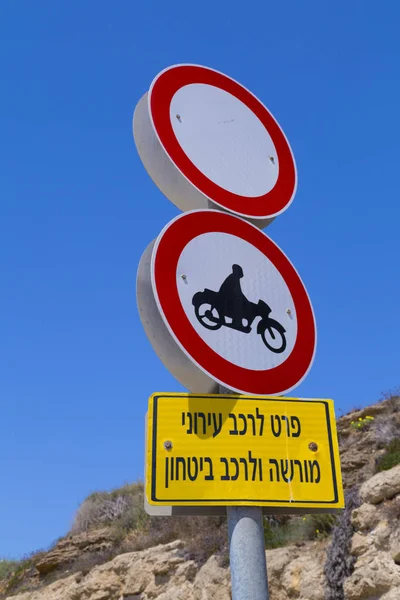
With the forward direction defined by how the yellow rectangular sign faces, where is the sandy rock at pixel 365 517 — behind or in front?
behind

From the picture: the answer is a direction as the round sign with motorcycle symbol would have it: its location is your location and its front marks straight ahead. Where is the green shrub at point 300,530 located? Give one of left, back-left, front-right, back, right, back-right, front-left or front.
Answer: back-left

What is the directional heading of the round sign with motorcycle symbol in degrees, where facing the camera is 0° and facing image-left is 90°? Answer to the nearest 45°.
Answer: approximately 315°

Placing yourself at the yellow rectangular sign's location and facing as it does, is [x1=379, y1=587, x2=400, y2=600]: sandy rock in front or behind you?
behind

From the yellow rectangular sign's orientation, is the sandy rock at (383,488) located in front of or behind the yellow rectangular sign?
behind

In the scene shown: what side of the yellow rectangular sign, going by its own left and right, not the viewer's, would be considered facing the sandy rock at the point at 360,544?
back

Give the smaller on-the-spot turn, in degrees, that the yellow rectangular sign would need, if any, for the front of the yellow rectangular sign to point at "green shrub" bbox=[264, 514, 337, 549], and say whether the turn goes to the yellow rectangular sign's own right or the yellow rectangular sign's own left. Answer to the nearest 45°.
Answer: approximately 180°

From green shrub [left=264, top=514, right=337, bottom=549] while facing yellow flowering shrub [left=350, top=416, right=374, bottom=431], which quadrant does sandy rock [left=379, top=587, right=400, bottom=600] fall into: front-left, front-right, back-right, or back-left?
back-right

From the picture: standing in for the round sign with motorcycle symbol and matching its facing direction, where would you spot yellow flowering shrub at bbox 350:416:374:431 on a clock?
The yellow flowering shrub is roughly at 8 o'clock from the round sign with motorcycle symbol.

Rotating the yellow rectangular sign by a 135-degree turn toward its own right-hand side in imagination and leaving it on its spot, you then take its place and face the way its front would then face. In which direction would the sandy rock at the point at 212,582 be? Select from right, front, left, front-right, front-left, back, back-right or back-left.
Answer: front-right

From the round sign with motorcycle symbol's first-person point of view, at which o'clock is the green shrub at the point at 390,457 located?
The green shrub is roughly at 8 o'clock from the round sign with motorcycle symbol.

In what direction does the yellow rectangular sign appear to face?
toward the camera

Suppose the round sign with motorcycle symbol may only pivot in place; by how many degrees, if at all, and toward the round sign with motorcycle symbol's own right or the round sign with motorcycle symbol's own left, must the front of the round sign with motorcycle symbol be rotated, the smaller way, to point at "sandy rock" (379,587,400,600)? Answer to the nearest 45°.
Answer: approximately 135° to the round sign with motorcycle symbol's own left

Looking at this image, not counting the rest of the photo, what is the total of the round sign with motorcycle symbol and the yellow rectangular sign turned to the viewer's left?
0

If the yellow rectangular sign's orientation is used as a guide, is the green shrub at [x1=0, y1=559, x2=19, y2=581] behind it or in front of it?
behind
